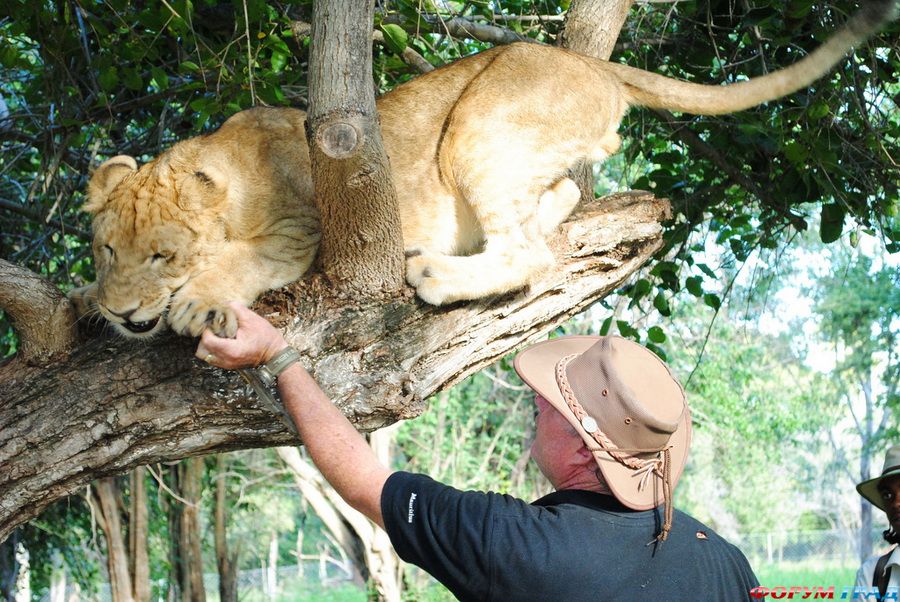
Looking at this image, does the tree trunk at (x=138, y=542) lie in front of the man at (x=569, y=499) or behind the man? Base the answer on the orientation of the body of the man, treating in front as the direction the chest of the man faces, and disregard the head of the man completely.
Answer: in front

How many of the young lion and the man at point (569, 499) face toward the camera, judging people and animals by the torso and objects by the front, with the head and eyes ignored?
0

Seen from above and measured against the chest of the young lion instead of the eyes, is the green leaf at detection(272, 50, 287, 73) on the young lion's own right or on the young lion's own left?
on the young lion's own right

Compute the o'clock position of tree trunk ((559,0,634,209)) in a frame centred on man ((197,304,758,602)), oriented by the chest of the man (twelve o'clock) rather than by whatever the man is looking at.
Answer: The tree trunk is roughly at 2 o'clock from the man.

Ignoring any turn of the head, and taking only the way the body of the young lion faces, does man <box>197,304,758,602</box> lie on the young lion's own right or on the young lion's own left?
on the young lion's own left

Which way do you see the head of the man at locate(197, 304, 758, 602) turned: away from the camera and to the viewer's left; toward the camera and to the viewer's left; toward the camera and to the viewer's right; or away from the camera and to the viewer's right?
away from the camera and to the viewer's left

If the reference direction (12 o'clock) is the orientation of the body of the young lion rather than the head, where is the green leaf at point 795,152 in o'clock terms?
The green leaf is roughly at 5 o'clock from the young lion.

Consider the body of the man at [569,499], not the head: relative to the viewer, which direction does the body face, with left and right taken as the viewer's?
facing away from the viewer and to the left of the viewer

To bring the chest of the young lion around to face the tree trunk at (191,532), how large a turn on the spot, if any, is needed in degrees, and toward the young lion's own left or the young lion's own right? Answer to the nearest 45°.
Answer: approximately 45° to the young lion's own right

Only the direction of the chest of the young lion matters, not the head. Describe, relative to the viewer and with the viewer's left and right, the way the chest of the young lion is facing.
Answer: facing to the left of the viewer
